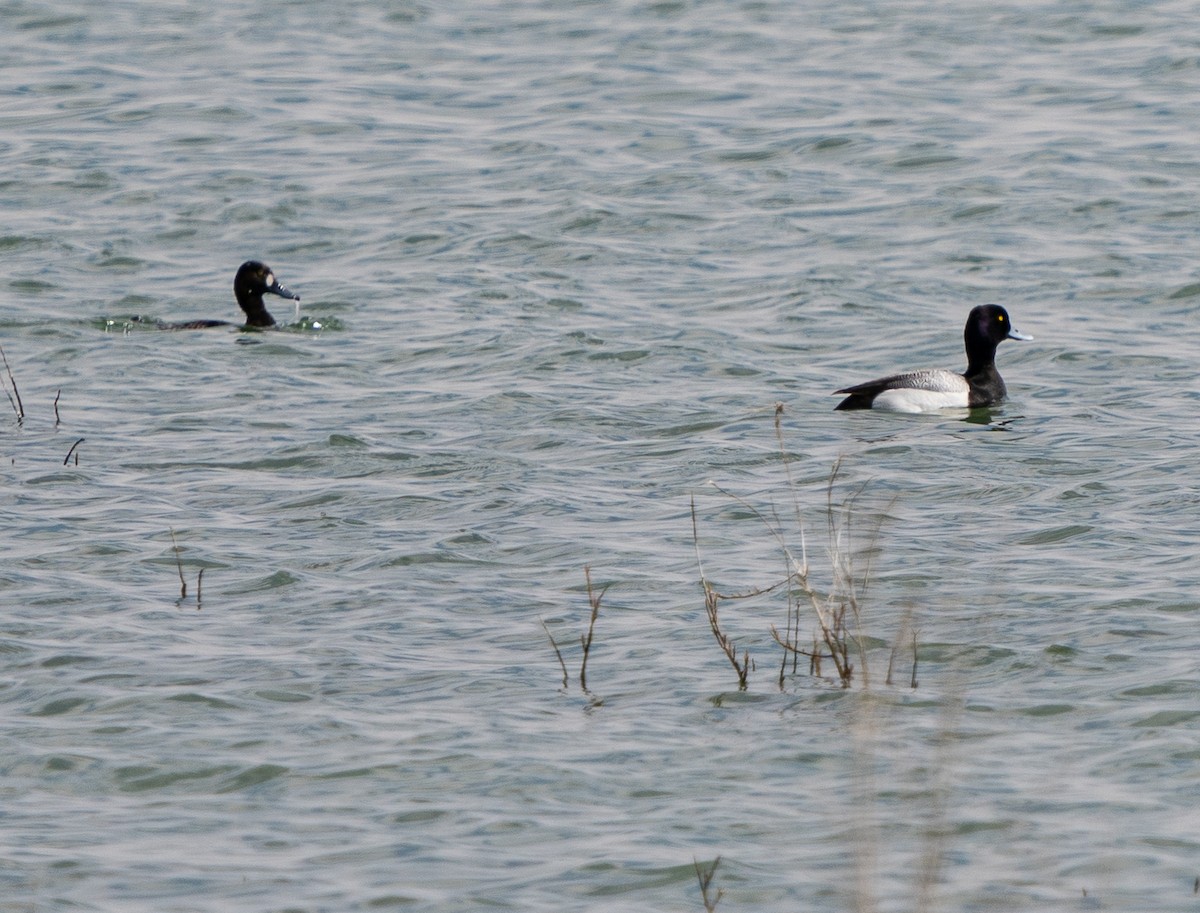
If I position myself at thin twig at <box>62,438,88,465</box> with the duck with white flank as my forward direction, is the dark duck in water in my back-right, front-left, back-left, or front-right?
front-left

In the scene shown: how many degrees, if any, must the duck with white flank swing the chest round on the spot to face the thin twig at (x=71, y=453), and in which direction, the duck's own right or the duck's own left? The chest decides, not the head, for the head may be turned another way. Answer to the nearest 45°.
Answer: approximately 135° to the duck's own right

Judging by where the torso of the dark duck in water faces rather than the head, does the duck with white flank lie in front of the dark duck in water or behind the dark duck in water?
in front

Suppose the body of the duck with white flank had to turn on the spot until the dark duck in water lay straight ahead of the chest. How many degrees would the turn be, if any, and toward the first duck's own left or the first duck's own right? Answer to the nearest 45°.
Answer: approximately 180°

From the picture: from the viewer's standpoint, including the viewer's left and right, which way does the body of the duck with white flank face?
facing to the right of the viewer

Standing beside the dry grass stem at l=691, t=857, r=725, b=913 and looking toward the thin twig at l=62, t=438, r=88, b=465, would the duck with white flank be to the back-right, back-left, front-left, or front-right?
front-right

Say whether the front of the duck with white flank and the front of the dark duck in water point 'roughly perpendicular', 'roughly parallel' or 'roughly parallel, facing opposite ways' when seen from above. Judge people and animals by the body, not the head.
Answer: roughly parallel

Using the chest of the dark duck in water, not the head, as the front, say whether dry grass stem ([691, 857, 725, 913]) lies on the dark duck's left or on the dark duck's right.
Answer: on the dark duck's right

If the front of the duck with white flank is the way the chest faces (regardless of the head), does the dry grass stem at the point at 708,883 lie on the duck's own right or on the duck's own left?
on the duck's own right

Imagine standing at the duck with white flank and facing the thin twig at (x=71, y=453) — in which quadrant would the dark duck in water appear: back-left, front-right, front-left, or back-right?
front-right

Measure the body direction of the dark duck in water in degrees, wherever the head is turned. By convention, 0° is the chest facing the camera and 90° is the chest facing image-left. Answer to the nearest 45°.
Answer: approximately 270°

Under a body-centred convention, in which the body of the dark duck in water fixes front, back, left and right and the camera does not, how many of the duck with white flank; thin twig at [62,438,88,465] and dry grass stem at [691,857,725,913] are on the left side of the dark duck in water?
0

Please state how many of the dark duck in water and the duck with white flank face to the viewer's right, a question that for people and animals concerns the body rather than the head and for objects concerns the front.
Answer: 2

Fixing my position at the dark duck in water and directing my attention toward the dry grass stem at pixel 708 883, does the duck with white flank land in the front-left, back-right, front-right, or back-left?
front-left
